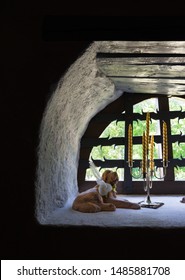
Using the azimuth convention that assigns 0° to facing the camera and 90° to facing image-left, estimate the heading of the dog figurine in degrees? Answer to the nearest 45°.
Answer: approximately 270°

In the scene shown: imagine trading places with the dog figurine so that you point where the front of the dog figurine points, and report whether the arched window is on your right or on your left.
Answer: on your left
